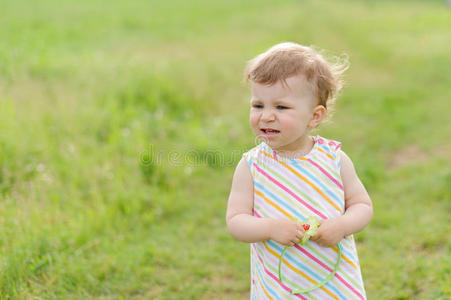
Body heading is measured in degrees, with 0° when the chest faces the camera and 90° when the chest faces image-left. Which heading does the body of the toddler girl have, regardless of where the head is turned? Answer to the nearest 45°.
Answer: approximately 0°

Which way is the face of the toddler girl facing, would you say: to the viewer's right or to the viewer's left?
to the viewer's left
